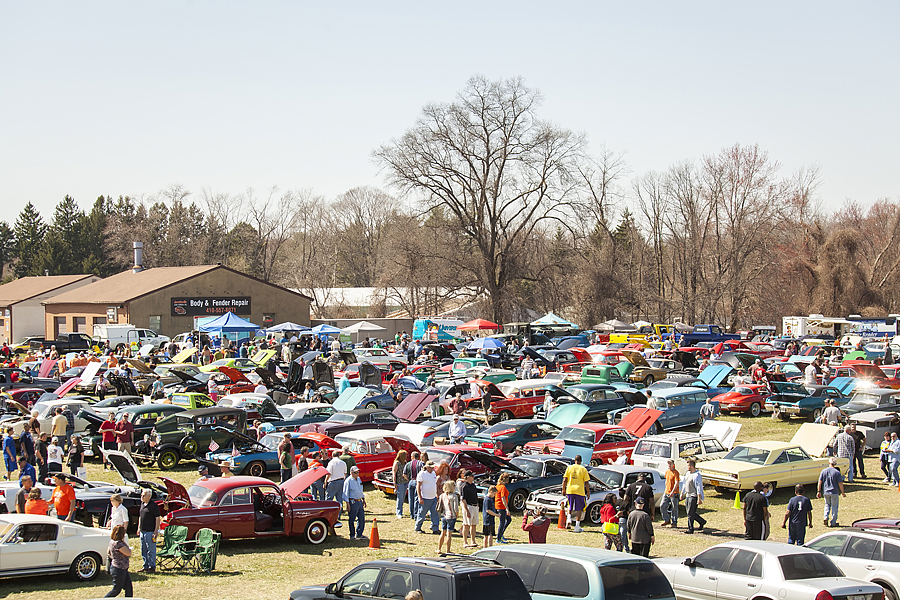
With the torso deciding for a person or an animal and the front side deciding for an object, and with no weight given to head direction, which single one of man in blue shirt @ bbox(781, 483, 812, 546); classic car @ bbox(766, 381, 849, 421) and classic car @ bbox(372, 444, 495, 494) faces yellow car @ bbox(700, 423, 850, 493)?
the man in blue shirt

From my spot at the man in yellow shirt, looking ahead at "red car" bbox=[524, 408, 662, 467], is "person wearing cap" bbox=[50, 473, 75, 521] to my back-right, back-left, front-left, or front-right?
back-left

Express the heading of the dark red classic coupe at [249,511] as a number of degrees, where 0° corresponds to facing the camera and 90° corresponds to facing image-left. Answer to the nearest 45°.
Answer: approximately 270°

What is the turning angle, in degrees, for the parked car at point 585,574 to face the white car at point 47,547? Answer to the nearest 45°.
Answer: approximately 45° to its left

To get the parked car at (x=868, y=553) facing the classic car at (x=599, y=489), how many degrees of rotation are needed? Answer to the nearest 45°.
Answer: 0° — it already faces it

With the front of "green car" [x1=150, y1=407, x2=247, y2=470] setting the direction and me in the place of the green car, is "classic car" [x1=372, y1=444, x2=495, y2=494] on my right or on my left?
on my left

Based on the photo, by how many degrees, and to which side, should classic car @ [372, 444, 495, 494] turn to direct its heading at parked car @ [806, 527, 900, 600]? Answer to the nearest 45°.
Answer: approximately 90° to its left

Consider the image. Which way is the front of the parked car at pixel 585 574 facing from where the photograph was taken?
facing away from the viewer and to the left of the viewer

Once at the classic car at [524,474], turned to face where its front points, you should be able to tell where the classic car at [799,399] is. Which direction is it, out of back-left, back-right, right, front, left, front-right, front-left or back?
back

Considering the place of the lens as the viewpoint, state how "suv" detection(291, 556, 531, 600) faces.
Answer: facing away from the viewer and to the left of the viewer

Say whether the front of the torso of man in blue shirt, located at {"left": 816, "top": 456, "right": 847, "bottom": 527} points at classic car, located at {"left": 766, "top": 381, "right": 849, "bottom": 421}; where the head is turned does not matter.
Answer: yes

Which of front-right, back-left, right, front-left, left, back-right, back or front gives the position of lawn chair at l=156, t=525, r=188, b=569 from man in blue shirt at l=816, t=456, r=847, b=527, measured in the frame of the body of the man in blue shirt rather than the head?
back-left

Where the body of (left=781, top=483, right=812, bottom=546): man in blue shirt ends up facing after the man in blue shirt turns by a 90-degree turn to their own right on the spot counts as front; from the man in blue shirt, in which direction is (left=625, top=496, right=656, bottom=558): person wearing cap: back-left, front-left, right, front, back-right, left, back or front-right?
back-right
